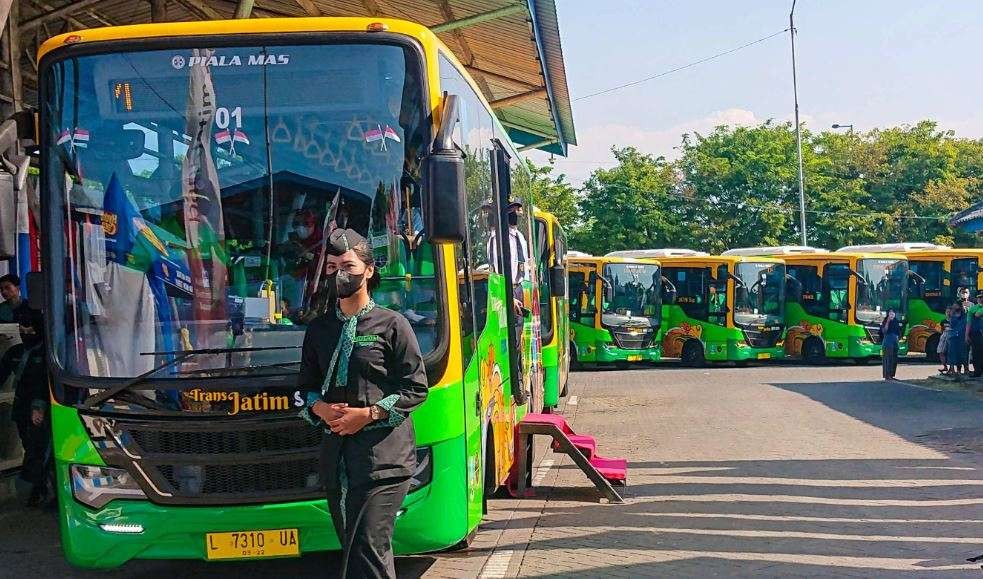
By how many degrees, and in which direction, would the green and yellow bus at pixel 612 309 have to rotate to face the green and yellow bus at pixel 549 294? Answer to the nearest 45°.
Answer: approximately 45° to its right

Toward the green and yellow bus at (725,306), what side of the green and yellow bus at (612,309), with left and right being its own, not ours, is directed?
left

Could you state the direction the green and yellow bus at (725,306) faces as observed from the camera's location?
facing the viewer and to the right of the viewer

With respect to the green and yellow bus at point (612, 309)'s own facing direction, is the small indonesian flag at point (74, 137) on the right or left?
on its right

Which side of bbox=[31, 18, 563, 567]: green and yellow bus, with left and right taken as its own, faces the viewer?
front

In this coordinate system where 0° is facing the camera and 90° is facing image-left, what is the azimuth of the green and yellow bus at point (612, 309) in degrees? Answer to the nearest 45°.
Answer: approximately 315°

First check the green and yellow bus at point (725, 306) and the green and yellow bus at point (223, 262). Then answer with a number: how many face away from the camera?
0

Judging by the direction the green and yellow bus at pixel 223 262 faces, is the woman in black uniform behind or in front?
in front

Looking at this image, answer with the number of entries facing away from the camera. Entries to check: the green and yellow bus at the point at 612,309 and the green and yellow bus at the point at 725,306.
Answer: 0

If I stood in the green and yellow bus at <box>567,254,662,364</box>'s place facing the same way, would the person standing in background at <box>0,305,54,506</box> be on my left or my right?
on my right
